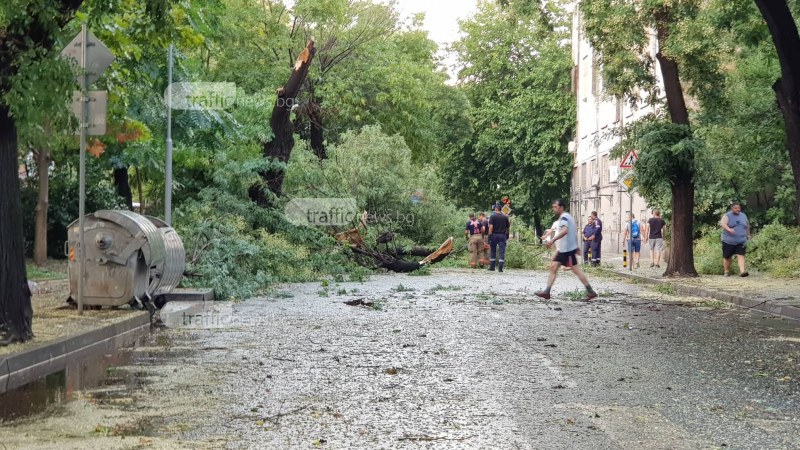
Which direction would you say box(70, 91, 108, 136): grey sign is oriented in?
away from the camera

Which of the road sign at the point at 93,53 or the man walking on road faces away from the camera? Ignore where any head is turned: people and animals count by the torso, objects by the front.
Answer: the road sign

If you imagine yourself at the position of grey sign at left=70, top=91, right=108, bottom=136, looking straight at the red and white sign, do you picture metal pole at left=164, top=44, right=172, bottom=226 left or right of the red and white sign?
left

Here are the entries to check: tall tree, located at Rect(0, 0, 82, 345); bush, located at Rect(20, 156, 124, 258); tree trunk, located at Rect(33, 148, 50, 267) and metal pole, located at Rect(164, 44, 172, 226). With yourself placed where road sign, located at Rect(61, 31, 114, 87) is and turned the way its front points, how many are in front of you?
3
